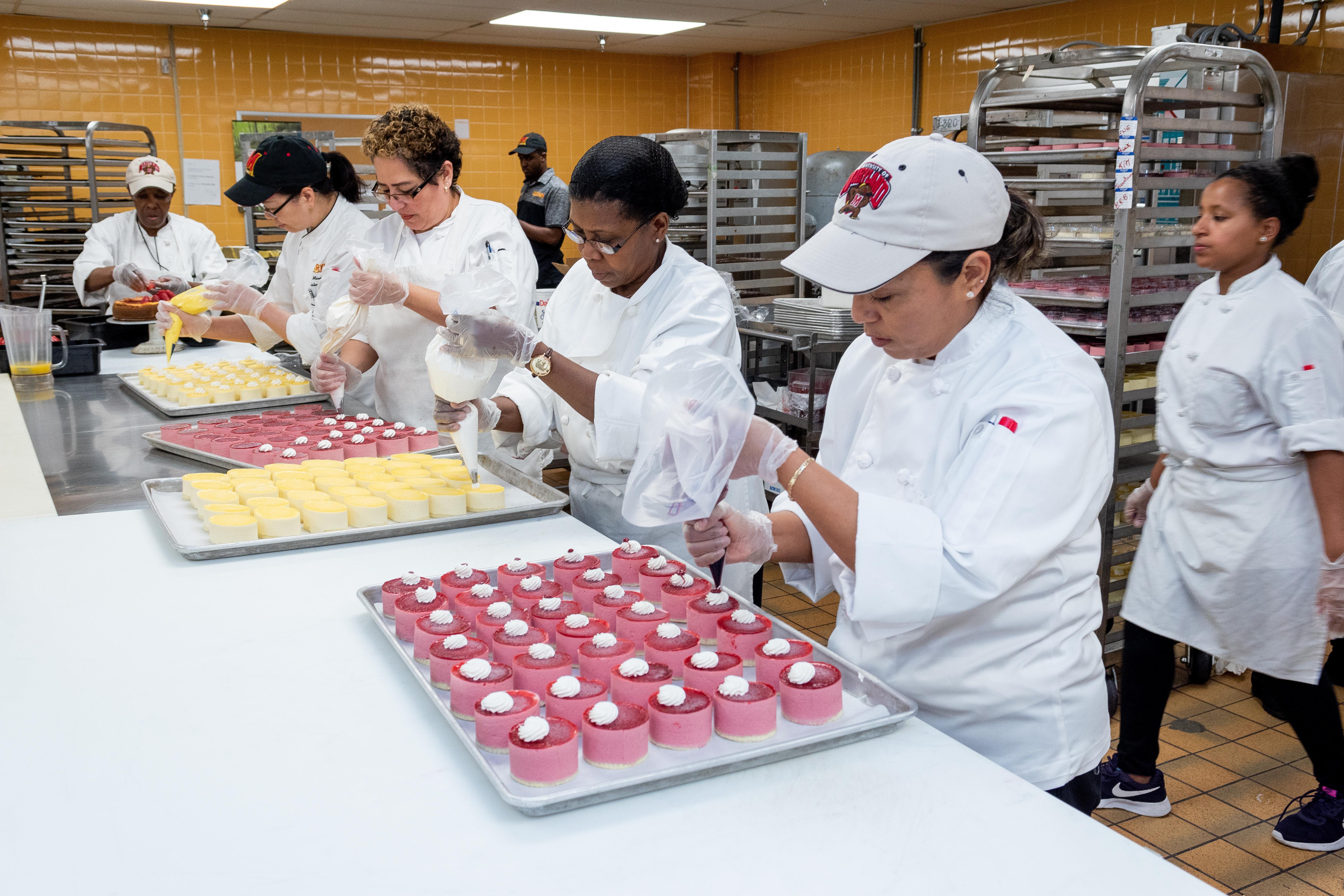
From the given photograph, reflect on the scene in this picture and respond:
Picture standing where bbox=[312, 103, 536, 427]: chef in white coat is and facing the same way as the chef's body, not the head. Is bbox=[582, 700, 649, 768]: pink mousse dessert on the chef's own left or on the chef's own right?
on the chef's own left

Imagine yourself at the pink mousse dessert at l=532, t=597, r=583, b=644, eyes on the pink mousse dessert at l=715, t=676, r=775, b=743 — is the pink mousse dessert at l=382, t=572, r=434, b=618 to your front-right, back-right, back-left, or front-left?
back-right

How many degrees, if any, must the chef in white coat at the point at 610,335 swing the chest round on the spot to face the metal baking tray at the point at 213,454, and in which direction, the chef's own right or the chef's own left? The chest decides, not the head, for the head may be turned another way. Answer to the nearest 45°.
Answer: approximately 90° to the chef's own right

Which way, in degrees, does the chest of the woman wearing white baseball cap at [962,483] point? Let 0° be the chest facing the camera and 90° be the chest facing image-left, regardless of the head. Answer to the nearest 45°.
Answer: approximately 45°

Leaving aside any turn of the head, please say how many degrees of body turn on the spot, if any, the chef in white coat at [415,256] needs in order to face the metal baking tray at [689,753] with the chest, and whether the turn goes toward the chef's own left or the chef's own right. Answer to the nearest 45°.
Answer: approximately 45° to the chef's own left

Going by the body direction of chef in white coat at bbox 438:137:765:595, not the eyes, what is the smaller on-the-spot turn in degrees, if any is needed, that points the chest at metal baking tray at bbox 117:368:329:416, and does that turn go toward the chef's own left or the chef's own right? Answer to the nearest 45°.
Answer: approximately 90° to the chef's own right

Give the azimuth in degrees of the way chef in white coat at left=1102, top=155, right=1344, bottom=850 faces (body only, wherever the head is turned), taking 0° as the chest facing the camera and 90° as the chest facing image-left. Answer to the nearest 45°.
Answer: approximately 45°

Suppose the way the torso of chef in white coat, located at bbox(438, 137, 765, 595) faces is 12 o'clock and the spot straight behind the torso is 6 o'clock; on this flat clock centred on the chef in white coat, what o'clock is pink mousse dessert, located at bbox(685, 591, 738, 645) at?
The pink mousse dessert is roughly at 10 o'clock from the chef in white coat.

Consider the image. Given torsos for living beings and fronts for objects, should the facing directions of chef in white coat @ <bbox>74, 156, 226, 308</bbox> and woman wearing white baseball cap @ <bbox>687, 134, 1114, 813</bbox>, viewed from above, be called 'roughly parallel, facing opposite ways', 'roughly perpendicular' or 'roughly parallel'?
roughly perpendicular

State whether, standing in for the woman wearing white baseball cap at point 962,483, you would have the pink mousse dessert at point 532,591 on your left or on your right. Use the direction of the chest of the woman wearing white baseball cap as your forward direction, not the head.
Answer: on your right

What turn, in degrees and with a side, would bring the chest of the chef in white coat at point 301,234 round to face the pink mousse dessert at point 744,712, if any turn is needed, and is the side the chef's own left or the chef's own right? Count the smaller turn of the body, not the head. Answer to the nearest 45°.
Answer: approximately 45° to the chef's own left

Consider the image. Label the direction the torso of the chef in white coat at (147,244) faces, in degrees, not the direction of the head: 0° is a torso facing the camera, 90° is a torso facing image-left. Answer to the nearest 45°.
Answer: approximately 0°
